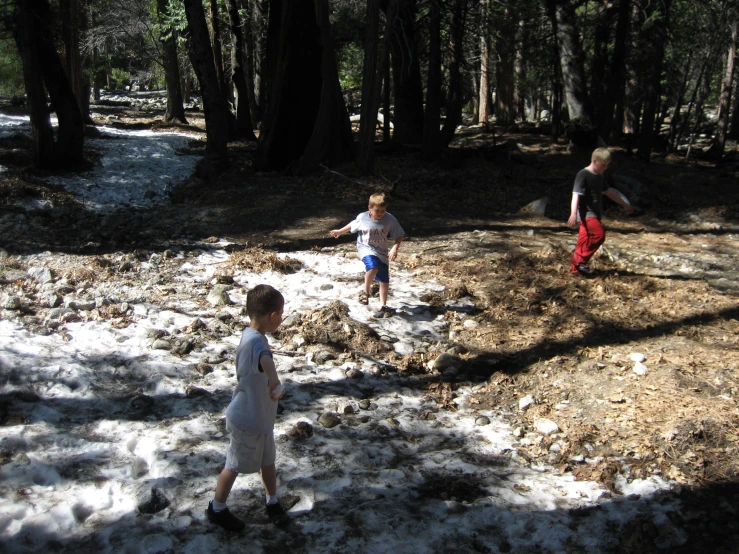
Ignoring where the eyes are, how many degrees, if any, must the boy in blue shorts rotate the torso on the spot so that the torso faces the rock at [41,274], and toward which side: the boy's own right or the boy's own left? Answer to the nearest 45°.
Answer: approximately 90° to the boy's own right

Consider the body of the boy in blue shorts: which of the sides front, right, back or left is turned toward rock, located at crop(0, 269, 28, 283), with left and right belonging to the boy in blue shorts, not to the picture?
right

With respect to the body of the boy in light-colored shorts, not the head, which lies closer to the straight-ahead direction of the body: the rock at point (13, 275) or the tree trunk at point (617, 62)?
the tree trunk

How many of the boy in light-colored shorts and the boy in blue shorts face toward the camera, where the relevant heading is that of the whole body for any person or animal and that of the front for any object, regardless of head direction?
1

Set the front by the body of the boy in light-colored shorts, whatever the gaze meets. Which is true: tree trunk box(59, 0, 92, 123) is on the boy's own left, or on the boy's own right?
on the boy's own left

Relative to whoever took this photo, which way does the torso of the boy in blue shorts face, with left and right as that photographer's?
facing the viewer
